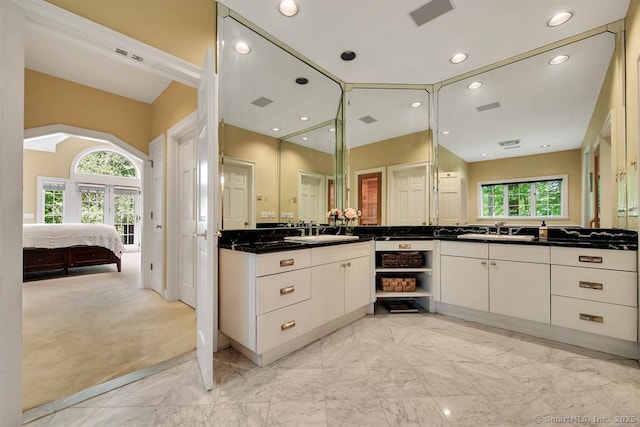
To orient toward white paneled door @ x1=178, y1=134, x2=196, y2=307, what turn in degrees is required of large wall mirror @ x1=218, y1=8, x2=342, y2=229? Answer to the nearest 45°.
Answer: approximately 180°

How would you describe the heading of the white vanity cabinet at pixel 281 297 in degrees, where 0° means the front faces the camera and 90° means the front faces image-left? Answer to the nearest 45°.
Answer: approximately 315°

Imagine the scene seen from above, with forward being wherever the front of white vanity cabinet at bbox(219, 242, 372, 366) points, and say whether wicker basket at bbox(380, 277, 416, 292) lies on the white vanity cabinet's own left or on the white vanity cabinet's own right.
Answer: on the white vanity cabinet's own left

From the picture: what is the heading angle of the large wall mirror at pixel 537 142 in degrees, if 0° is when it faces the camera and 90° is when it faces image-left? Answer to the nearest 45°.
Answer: approximately 45°

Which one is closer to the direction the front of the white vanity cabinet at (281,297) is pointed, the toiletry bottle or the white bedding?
the toiletry bottle

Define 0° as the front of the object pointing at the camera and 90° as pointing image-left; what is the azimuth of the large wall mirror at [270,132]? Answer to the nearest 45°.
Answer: approximately 315°

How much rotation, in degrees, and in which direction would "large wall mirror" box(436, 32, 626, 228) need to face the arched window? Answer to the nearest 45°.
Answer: approximately 45° to its right

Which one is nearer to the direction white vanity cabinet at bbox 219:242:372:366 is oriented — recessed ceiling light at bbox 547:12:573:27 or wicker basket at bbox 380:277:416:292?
the recessed ceiling light
